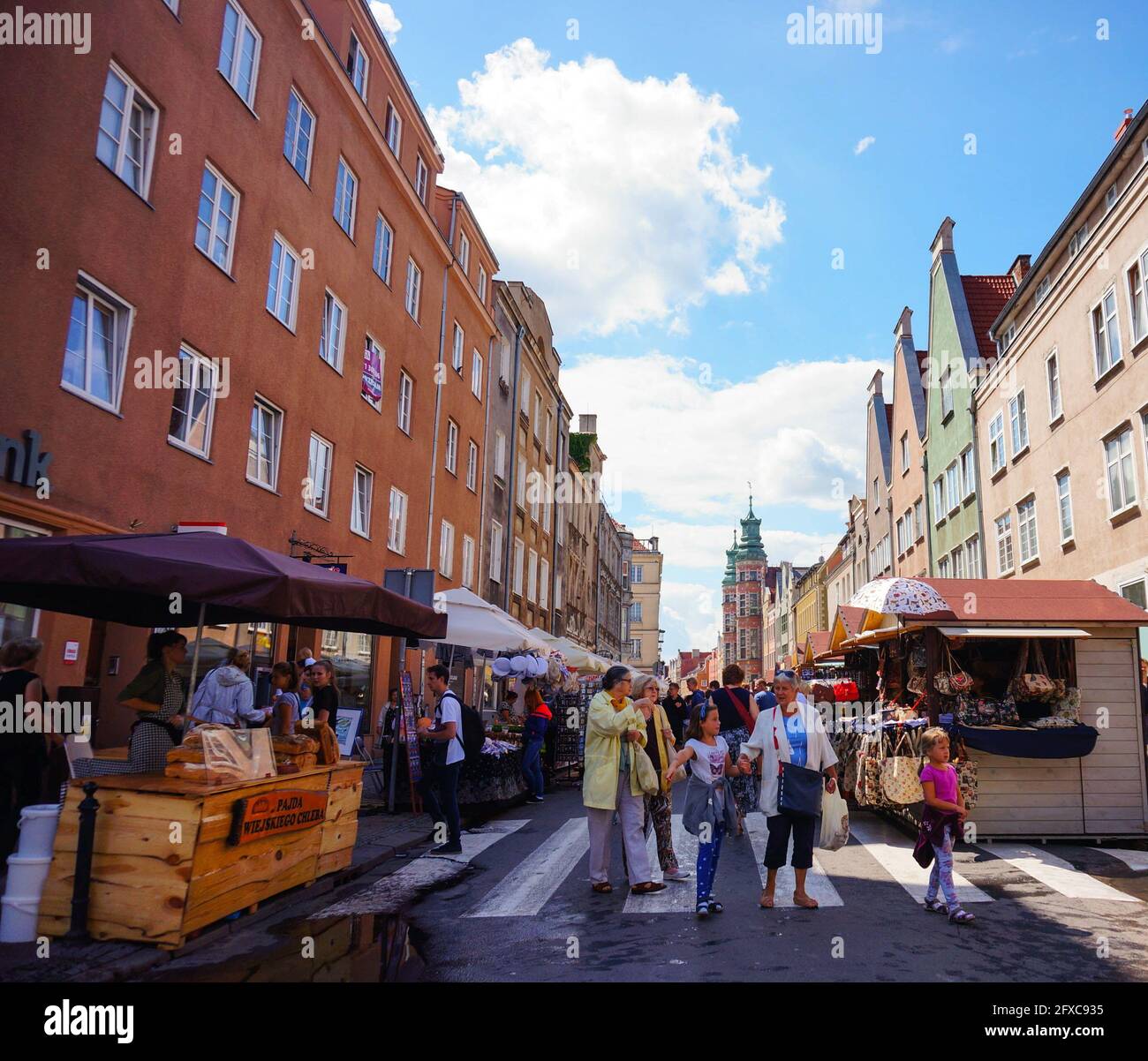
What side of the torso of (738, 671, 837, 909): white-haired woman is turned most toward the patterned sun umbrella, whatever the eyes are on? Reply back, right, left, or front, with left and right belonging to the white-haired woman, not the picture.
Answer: back

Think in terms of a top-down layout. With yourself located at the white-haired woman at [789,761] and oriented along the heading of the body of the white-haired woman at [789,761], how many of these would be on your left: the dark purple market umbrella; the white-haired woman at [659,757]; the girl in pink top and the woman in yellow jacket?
1

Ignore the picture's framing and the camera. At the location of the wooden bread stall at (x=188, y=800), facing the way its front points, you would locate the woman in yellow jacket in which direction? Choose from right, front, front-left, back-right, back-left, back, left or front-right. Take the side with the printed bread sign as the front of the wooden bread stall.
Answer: front-left

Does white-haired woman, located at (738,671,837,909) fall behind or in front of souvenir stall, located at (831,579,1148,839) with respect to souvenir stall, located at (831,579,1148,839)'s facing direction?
in front

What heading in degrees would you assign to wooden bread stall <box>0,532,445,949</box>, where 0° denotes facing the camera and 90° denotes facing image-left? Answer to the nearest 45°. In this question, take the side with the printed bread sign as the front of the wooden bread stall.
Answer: approximately 315°

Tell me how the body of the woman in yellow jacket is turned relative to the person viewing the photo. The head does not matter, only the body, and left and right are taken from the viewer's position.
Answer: facing the viewer and to the right of the viewer
